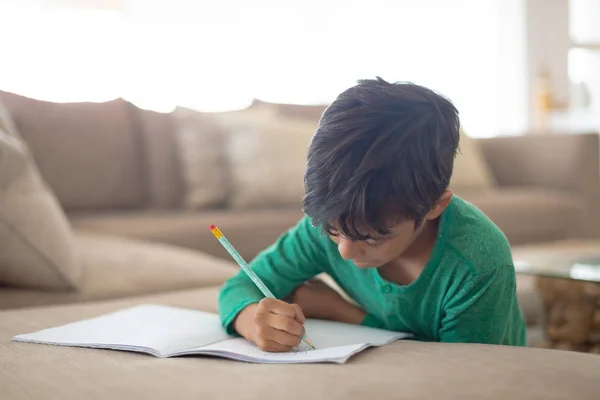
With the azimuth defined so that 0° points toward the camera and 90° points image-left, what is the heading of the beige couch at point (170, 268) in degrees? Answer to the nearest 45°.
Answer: approximately 0°

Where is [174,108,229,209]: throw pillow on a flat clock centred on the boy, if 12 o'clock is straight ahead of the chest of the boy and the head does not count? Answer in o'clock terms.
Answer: The throw pillow is roughly at 4 o'clock from the boy.
